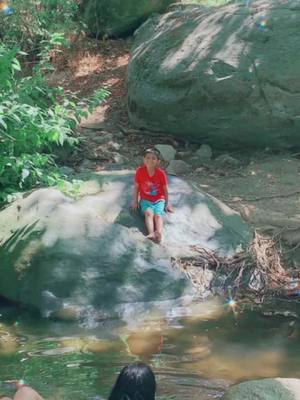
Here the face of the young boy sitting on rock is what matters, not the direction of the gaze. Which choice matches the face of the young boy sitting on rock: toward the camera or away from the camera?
toward the camera

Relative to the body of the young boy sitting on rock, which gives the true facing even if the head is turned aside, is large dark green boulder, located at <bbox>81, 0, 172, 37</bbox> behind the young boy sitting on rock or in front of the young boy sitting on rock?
behind

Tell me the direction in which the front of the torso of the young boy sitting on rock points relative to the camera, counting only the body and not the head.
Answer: toward the camera

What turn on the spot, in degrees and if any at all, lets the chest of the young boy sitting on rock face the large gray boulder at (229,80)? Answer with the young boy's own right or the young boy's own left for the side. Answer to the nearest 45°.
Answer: approximately 135° to the young boy's own left

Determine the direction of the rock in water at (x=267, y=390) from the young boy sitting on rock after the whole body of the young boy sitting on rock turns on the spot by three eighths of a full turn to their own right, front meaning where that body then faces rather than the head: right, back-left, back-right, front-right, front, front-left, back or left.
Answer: back-left
